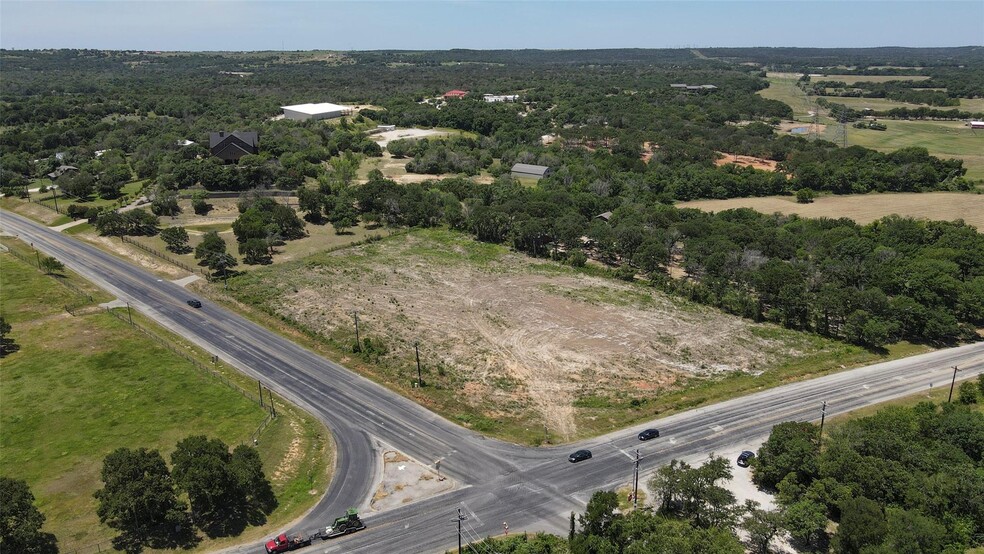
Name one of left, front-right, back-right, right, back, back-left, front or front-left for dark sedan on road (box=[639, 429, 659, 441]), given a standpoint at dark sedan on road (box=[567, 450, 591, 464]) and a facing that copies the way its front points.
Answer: back

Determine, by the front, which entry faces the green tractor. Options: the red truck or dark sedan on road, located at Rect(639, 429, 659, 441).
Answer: the dark sedan on road

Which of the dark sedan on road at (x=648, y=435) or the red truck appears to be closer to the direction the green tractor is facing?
the red truck

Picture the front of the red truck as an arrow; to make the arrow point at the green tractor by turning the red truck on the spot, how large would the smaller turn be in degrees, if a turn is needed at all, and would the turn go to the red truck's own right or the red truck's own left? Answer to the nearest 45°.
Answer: approximately 135° to the red truck's own left

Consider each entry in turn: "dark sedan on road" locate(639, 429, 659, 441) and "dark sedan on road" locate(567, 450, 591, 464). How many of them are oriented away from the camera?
0

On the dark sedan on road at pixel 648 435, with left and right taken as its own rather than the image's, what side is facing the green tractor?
front

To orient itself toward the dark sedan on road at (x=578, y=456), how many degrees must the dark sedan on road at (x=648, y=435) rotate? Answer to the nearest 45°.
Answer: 0° — it already faces it

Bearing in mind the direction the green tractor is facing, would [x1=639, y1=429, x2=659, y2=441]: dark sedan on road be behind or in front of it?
behind

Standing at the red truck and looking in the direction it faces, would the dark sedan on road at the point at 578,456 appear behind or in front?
behind

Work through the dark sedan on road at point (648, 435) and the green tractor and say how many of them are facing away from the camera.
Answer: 0

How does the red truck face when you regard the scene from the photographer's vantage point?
facing the viewer and to the left of the viewer

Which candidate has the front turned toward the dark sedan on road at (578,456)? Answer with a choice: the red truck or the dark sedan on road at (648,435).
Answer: the dark sedan on road at (648,435)

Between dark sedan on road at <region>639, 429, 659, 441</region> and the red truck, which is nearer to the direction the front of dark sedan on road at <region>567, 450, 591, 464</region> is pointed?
the red truck
